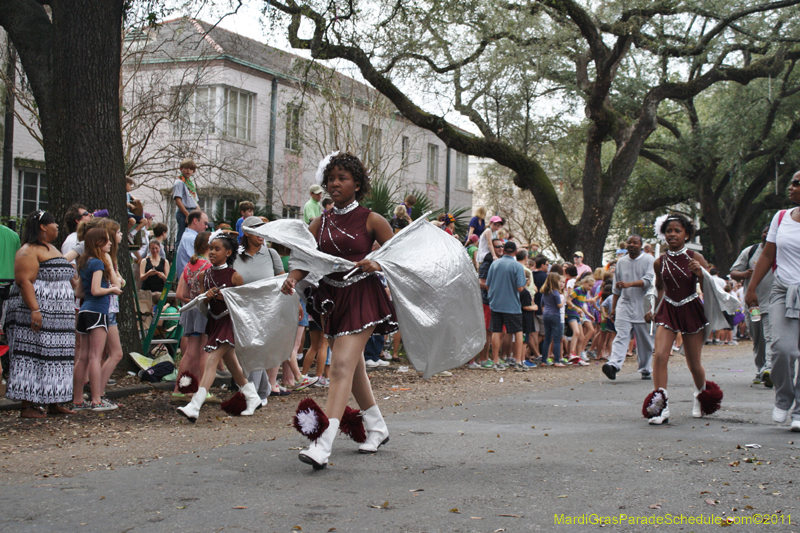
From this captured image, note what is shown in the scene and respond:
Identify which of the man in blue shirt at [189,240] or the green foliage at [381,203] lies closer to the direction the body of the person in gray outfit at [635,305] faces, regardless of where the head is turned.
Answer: the man in blue shirt

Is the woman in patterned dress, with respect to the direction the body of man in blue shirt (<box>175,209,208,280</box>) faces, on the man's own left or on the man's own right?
on the man's own right

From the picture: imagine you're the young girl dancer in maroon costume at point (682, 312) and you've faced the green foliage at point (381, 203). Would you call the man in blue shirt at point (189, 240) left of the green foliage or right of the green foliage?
left

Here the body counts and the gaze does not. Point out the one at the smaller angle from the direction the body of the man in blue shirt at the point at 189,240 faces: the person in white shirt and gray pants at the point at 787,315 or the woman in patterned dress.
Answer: the person in white shirt and gray pants

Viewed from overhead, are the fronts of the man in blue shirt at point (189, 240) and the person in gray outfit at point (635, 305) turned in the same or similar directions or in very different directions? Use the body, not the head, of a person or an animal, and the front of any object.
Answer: very different directions

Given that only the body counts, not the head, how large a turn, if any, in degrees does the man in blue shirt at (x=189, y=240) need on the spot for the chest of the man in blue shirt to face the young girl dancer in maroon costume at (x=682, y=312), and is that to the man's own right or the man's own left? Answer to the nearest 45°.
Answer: approximately 45° to the man's own right

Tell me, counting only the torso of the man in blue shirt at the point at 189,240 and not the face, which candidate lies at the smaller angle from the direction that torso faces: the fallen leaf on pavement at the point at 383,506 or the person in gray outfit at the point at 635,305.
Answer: the person in gray outfit

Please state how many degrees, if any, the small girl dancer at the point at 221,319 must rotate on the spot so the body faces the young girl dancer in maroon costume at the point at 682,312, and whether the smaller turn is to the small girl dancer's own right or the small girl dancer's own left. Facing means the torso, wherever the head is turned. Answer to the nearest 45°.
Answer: approximately 135° to the small girl dancer's own left

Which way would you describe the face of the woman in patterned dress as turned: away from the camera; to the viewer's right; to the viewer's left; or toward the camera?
to the viewer's right

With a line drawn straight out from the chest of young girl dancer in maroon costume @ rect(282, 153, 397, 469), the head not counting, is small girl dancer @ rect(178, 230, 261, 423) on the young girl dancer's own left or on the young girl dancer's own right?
on the young girl dancer's own right
